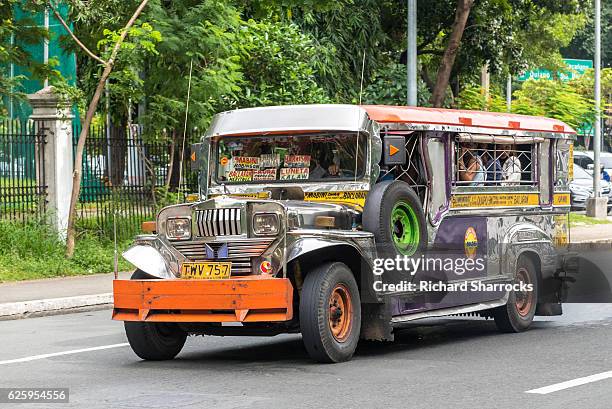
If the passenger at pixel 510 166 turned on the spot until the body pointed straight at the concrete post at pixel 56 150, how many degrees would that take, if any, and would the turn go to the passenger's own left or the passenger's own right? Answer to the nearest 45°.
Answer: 0° — they already face it

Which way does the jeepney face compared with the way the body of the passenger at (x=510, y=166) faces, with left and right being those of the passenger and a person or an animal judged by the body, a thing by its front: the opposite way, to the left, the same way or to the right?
to the left

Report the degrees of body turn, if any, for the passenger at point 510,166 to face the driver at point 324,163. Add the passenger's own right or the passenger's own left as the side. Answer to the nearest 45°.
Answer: approximately 90° to the passenger's own left

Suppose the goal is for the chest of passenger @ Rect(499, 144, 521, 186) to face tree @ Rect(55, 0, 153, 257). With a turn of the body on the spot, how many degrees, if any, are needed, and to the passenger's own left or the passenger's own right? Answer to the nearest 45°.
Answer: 0° — they already face it

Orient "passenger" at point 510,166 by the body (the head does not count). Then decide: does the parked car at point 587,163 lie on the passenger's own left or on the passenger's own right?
on the passenger's own right

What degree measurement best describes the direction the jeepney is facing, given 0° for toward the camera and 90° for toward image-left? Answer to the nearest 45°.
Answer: approximately 45°
